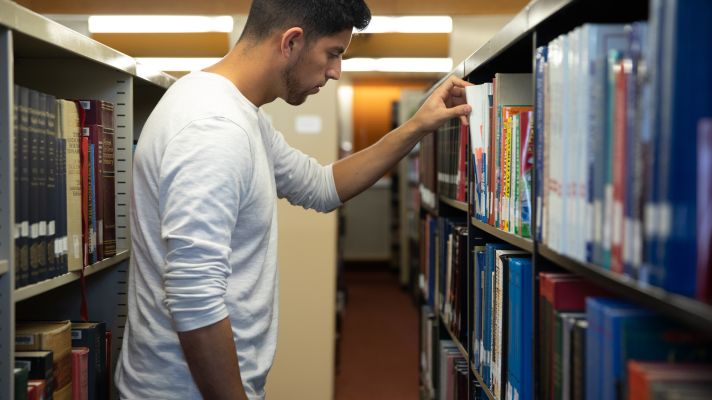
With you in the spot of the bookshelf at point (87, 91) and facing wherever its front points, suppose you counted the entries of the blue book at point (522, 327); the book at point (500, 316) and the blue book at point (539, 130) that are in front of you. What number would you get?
3

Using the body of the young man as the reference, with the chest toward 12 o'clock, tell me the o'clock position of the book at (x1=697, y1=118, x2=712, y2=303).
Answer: The book is roughly at 2 o'clock from the young man.

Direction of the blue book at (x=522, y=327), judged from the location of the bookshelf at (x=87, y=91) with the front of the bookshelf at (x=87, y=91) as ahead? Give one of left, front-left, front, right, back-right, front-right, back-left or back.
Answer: front

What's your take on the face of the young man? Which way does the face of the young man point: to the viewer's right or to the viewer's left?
to the viewer's right

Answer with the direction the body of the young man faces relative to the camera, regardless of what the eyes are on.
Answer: to the viewer's right

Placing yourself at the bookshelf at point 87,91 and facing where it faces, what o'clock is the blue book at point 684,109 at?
The blue book is roughly at 1 o'clock from the bookshelf.

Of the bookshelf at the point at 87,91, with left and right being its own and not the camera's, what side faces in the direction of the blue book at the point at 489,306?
front

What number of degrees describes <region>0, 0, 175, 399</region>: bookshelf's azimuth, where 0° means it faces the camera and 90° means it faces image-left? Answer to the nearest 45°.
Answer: approximately 315°

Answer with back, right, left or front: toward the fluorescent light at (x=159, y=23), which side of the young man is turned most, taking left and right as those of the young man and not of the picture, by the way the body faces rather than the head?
left

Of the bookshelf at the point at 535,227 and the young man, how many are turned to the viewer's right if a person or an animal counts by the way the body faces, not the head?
1

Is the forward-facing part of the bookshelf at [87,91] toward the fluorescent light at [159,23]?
no

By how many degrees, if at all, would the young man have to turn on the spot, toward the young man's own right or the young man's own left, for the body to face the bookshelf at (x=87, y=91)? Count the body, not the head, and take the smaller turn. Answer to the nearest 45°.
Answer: approximately 135° to the young man's own left
